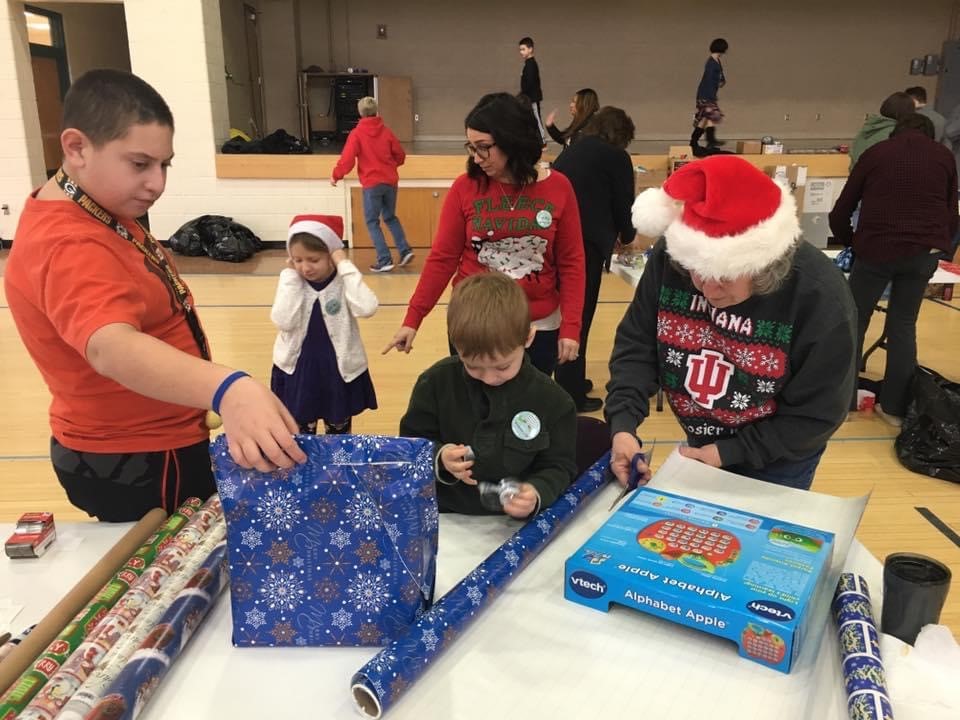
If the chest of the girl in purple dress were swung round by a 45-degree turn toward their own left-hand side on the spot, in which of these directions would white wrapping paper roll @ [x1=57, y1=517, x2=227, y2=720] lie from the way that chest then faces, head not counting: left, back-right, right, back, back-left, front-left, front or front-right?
front-right

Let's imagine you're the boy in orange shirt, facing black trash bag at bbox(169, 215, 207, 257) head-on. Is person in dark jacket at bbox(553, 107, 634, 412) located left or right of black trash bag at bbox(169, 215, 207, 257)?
right

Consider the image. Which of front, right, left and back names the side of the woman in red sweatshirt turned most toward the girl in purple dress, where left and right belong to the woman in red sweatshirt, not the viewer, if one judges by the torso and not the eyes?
right

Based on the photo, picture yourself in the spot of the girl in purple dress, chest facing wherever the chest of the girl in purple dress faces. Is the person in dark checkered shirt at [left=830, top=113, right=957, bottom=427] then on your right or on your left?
on your left

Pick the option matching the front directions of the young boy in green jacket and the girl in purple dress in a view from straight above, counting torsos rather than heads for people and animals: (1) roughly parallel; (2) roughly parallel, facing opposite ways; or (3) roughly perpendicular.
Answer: roughly parallel

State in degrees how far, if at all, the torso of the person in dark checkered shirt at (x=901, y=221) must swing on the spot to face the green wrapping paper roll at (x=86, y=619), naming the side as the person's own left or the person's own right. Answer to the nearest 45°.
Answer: approximately 180°

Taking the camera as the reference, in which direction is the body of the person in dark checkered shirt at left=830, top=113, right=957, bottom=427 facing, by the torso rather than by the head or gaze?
away from the camera

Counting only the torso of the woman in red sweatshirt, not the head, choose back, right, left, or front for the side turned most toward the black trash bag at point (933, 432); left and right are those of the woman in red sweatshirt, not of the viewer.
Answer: left

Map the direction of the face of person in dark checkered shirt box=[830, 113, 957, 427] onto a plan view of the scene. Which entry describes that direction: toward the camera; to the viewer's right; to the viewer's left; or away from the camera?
away from the camera

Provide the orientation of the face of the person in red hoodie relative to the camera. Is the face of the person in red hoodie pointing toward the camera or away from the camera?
away from the camera

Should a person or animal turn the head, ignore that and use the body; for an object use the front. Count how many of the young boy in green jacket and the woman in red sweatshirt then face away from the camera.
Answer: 0

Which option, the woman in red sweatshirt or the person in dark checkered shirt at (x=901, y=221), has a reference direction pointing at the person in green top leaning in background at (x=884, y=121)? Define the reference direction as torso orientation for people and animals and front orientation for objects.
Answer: the person in dark checkered shirt

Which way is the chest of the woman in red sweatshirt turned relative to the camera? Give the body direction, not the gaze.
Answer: toward the camera

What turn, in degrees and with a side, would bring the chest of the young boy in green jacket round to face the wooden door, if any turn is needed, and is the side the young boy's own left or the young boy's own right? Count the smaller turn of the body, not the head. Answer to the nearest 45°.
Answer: approximately 135° to the young boy's own right
